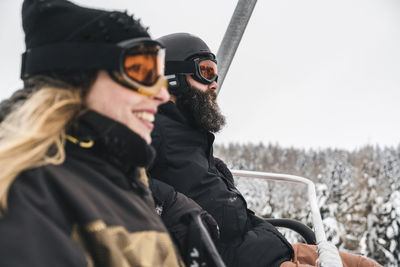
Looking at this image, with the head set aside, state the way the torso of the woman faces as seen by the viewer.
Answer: to the viewer's right

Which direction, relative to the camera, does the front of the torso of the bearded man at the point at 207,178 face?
to the viewer's right

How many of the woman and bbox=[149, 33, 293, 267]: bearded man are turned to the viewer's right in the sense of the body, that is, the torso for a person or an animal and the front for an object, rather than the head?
2

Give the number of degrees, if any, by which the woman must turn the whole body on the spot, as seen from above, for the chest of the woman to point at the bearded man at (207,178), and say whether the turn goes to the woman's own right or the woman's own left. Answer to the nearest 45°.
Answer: approximately 45° to the woman's own left

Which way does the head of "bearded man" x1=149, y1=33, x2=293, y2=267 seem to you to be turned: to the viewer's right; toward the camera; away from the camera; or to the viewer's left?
to the viewer's right

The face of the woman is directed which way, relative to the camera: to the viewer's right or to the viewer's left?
to the viewer's right

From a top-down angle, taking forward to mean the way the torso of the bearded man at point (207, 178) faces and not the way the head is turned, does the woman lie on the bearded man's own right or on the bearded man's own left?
on the bearded man's own right
